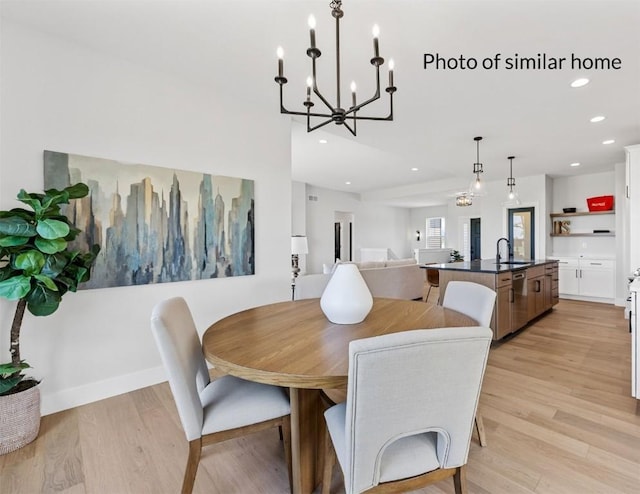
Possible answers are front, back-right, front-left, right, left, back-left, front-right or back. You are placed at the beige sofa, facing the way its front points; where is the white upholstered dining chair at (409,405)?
back

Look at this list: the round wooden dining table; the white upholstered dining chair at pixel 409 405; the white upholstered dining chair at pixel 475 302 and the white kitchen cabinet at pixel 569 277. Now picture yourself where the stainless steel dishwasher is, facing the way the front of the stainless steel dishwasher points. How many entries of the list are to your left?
1

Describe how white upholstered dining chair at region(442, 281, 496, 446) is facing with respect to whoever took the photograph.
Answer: facing the viewer and to the left of the viewer

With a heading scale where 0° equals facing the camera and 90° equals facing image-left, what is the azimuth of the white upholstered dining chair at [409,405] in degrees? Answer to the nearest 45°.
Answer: approximately 135°

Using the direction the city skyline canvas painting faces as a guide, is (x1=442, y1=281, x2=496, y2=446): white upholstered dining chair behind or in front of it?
in front

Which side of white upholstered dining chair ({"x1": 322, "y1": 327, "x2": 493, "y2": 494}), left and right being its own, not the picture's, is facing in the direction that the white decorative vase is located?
front

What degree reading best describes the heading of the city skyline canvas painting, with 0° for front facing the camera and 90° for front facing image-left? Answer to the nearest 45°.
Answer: approximately 315°

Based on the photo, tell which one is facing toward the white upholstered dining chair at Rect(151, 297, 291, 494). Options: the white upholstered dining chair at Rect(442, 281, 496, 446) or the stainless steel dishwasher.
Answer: the white upholstered dining chair at Rect(442, 281, 496, 446)

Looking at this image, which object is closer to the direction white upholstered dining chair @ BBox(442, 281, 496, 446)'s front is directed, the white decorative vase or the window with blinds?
the white decorative vase

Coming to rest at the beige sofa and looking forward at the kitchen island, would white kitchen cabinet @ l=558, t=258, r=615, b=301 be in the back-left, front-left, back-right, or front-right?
front-left

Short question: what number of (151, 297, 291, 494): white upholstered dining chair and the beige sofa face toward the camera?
0

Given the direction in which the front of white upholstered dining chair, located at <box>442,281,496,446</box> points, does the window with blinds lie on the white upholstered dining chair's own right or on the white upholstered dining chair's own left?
on the white upholstered dining chair's own right

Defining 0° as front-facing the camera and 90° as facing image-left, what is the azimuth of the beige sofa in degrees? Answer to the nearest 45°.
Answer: approximately 180°

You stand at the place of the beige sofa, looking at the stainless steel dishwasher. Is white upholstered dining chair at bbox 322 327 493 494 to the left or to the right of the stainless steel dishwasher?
right

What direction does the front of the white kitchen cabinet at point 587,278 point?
toward the camera

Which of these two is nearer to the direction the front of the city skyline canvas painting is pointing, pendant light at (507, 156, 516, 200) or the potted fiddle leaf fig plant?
the pendant light

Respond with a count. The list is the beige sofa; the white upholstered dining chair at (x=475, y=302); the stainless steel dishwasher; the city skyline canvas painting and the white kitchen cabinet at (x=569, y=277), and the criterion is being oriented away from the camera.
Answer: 1

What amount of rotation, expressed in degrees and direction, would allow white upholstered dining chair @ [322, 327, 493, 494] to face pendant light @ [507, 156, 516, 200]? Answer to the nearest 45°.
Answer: approximately 45° to its right

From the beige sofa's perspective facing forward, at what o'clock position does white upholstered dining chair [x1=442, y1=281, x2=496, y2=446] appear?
The white upholstered dining chair is roughly at 6 o'clock from the beige sofa.
